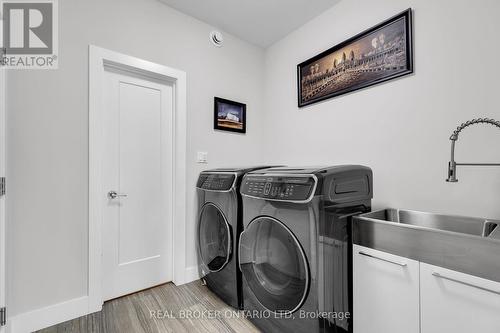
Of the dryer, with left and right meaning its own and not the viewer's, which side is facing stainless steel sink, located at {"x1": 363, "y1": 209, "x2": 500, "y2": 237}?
left

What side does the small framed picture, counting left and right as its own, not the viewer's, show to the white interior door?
right

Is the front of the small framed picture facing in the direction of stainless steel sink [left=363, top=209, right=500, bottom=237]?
yes

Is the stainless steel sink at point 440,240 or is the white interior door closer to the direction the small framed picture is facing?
the stainless steel sink

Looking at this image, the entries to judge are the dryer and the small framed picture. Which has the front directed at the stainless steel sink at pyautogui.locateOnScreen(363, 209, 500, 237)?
the small framed picture

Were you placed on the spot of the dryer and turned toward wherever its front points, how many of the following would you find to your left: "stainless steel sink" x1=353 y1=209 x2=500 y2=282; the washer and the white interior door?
2

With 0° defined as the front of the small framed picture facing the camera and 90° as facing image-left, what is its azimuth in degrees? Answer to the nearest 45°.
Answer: approximately 315°

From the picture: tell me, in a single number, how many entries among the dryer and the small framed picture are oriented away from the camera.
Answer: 0

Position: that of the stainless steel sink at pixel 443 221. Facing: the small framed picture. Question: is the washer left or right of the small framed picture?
left

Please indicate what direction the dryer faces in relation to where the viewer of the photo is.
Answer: facing the viewer and to the left of the viewer

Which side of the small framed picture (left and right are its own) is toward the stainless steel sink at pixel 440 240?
front

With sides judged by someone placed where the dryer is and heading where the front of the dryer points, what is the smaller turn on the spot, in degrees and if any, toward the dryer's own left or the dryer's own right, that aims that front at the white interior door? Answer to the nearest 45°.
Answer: approximately 45° to the dryer's own right

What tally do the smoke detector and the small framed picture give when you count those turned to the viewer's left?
0

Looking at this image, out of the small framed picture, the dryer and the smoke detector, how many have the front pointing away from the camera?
0
